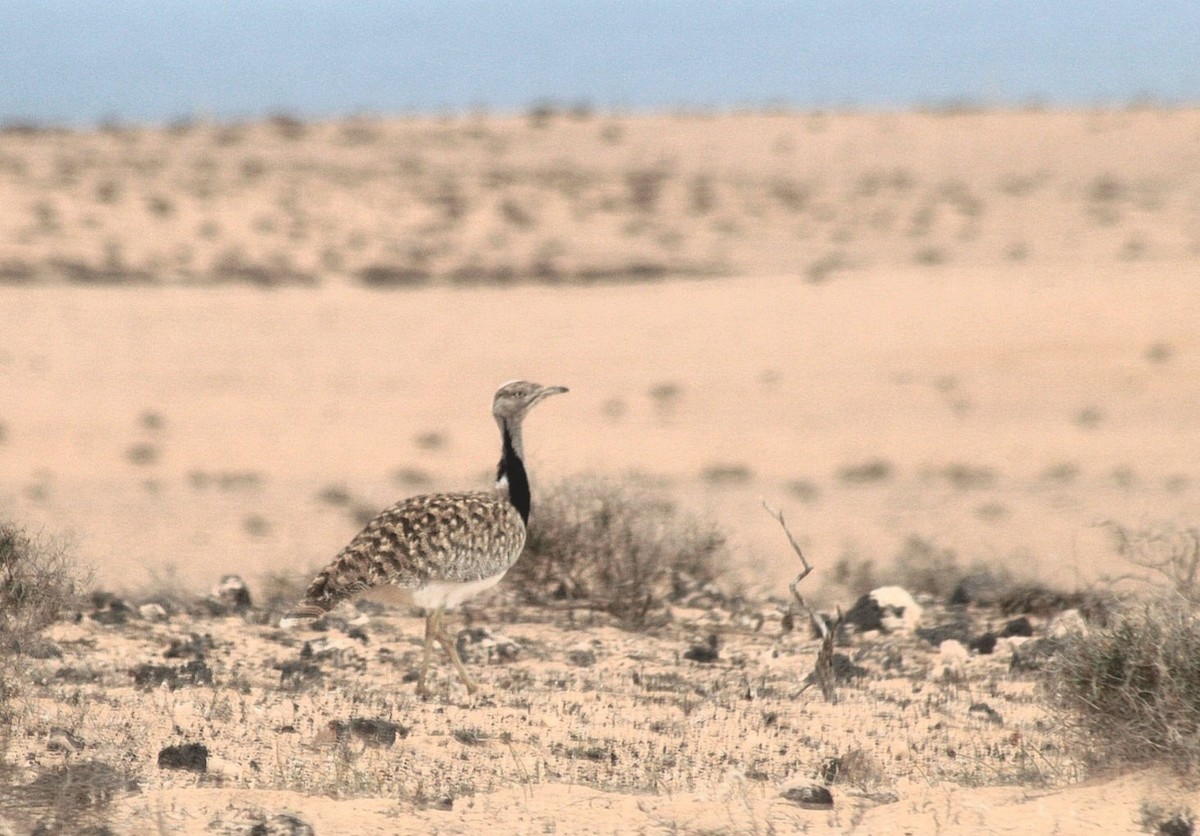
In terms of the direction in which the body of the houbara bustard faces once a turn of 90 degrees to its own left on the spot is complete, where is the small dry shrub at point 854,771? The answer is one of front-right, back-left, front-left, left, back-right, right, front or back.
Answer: back-right

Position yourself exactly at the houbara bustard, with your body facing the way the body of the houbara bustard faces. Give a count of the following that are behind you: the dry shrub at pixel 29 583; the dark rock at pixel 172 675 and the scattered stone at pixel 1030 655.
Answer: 2

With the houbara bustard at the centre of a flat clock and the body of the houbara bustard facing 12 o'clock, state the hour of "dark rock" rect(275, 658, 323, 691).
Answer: The dark rock is roughly at 7 o'clock from the houbara bustard.

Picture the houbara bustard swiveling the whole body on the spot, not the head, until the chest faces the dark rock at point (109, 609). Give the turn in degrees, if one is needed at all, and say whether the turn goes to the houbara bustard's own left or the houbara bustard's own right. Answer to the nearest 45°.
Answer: approximately 135° to the houbara bustard's own left

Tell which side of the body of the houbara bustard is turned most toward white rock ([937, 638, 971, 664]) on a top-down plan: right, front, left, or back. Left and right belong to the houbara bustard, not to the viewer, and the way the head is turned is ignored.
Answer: front

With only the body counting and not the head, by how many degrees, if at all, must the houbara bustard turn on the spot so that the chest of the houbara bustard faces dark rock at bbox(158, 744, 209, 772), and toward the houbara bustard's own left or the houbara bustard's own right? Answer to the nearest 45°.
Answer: approximately 135° to the houbara bustard's own right

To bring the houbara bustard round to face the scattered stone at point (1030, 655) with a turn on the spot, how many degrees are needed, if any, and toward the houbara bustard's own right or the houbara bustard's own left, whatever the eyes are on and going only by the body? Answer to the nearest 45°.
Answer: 0° — it already faces it

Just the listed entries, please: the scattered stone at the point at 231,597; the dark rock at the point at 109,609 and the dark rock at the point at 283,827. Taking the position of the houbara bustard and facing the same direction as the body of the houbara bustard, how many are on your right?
1

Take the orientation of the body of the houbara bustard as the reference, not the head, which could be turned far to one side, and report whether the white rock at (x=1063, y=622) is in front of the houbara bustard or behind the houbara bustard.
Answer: in front

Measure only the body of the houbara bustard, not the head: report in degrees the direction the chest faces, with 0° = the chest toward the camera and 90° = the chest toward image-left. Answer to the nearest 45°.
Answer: approximately 270°

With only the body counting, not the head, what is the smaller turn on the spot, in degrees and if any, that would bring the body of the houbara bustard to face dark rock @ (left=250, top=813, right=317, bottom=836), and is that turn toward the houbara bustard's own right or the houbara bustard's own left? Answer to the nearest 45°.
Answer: approximately 90° to the houbara bustard's own right
